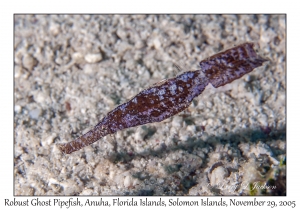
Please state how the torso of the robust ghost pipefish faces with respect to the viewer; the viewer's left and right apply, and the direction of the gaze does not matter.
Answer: facing to the left of the viewer
